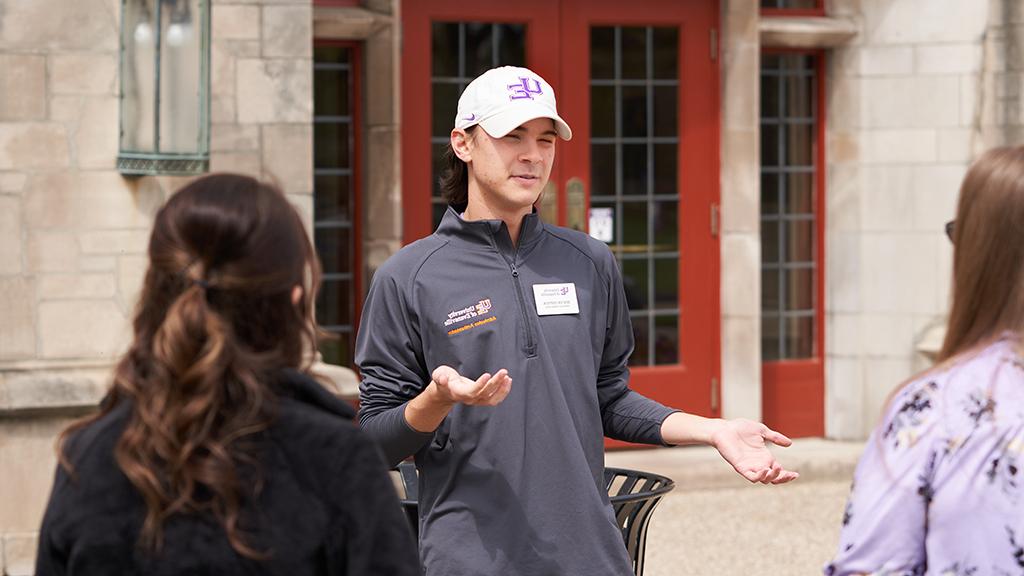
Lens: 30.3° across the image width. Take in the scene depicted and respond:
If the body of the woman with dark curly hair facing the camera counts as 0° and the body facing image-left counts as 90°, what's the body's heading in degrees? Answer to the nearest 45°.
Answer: approximately 225°

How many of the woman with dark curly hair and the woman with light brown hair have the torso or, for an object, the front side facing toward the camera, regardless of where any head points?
0

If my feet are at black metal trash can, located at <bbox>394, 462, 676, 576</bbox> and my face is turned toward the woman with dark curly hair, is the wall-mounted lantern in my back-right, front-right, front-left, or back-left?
back-right

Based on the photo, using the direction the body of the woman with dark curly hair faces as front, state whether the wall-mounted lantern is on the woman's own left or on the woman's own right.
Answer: on the woman's own left

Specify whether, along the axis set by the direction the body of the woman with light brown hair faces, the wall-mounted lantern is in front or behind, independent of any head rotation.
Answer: in front

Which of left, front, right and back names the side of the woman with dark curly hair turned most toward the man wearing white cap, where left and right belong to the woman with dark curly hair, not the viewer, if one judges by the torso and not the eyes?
front

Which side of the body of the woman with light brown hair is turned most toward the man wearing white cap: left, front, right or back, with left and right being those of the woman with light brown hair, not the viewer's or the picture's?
front

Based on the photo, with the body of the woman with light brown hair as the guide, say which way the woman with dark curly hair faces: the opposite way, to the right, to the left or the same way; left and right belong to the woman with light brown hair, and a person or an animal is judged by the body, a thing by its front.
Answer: to the right

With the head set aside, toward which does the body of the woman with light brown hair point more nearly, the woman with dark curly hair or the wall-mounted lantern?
the wall-mounted lantern

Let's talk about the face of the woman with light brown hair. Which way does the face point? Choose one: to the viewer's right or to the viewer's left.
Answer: to the viewer's left

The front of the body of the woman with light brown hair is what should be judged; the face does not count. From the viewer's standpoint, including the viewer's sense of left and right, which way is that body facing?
facing away from the viewer and to the left of the viewer

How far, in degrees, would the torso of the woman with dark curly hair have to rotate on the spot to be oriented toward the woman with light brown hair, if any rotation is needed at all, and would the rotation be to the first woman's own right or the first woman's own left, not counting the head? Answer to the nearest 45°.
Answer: approximately 45° to the first woman's own right
